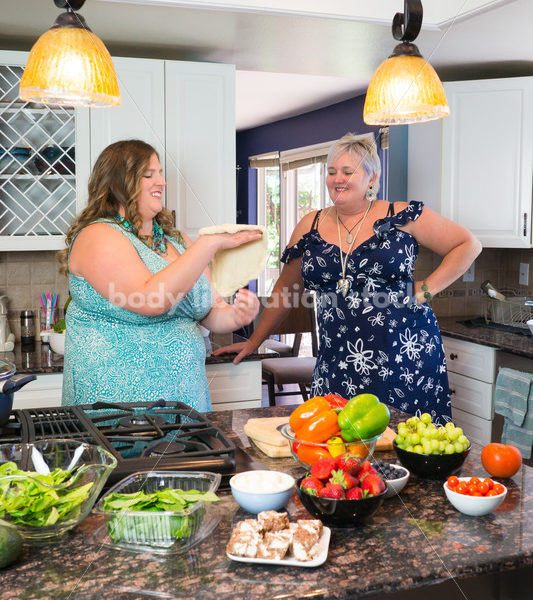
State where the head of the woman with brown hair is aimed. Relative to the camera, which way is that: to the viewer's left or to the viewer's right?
to the viewer's right

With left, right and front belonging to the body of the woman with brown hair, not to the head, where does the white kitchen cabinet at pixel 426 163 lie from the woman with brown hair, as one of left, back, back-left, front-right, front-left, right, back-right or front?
left

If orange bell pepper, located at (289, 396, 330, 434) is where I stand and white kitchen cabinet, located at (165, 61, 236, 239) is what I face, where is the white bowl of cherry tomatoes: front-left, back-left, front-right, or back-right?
back-right

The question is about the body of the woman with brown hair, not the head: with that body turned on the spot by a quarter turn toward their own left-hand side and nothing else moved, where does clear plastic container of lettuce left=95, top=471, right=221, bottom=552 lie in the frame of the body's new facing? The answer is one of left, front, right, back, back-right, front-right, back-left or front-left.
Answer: back-right

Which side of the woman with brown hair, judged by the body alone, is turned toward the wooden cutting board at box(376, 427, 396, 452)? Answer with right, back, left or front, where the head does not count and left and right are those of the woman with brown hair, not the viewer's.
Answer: front

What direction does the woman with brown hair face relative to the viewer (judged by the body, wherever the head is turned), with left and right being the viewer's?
facing the viewer and to the right of the viewer

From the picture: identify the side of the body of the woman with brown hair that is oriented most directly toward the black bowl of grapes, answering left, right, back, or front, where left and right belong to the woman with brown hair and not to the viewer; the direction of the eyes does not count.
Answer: front

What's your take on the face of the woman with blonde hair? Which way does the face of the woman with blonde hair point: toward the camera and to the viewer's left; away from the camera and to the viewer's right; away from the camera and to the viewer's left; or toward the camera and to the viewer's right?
toward the camera and to the viewer's left

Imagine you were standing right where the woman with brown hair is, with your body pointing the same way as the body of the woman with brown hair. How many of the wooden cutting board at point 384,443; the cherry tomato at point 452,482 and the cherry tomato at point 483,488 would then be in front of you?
3

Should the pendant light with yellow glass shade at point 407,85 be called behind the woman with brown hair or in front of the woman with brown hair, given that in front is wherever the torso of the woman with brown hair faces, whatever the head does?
in front

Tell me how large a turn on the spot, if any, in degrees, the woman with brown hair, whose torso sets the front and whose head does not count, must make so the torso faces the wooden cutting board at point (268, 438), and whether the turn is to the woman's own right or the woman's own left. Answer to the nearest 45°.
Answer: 0° — they already face it

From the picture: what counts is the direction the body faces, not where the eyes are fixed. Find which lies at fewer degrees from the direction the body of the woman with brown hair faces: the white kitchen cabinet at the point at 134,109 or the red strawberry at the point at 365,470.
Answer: the red strawberry
